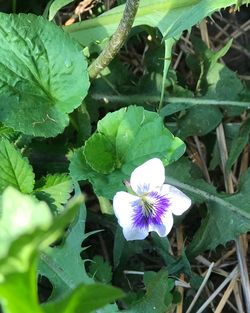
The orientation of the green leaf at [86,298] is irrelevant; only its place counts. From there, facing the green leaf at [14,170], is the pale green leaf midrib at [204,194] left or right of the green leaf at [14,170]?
right

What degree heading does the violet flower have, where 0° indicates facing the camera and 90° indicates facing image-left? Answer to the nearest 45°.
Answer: approximately 0°

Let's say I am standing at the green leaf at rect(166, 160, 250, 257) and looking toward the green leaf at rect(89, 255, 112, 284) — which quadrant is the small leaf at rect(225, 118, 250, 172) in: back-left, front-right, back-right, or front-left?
back-right
